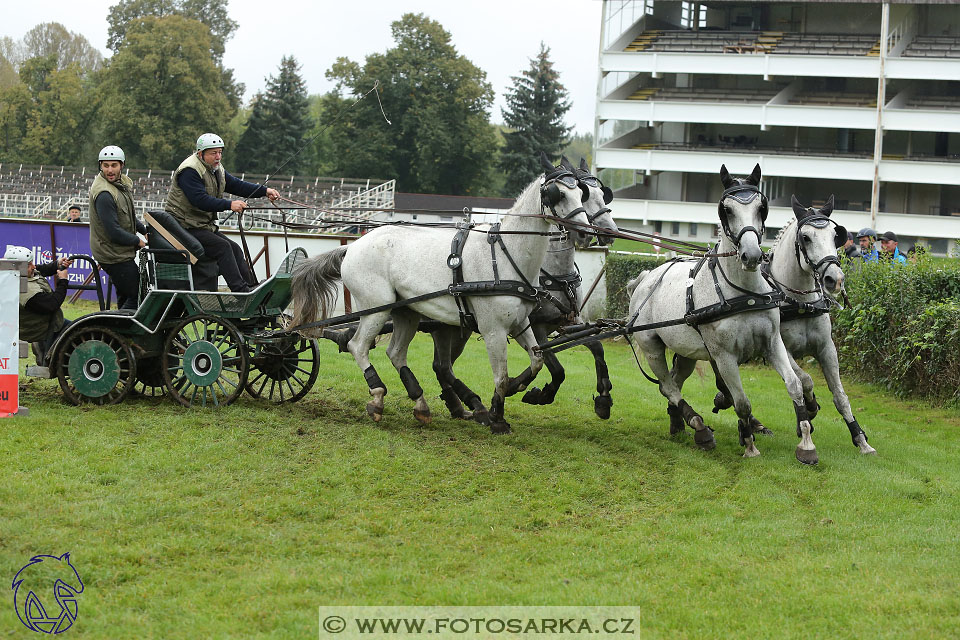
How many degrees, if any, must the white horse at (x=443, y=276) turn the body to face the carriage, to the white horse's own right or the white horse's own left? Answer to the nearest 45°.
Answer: approximately 180°

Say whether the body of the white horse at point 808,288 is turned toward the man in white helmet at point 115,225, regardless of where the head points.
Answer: no

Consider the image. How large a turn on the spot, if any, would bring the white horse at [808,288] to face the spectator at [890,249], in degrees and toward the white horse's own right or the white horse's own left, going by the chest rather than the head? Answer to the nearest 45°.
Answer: approximately 135° to the white horse's own left

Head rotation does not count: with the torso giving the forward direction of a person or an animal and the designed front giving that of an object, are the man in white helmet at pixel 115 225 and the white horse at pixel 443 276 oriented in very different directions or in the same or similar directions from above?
same or similar directions

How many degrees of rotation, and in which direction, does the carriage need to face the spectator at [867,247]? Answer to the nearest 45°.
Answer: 0° — it already faces them

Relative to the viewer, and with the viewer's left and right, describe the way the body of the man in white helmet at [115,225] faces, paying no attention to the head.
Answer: facing the viewer and to the right of the viewer

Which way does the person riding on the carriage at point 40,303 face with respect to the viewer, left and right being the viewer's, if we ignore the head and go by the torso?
facing to the right of the viewer

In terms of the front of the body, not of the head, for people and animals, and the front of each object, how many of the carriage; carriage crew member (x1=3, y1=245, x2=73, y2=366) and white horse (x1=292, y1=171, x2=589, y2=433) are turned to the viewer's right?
3

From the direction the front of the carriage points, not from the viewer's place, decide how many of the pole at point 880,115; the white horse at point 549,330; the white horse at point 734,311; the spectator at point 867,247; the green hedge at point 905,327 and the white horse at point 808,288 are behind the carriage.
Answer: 0

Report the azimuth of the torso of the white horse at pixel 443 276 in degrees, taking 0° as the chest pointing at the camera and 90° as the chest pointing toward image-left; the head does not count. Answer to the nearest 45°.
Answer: approximately 270°

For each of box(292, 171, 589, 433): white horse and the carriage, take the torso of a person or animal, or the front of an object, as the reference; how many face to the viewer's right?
2

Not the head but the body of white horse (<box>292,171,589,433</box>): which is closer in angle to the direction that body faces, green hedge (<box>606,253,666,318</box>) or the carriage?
the green hedge

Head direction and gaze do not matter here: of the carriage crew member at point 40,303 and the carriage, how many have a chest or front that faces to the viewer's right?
2

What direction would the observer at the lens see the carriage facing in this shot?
facing to the right of the viewer

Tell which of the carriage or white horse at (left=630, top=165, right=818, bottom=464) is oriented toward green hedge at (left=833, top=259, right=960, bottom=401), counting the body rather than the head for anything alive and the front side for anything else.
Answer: the carriage
